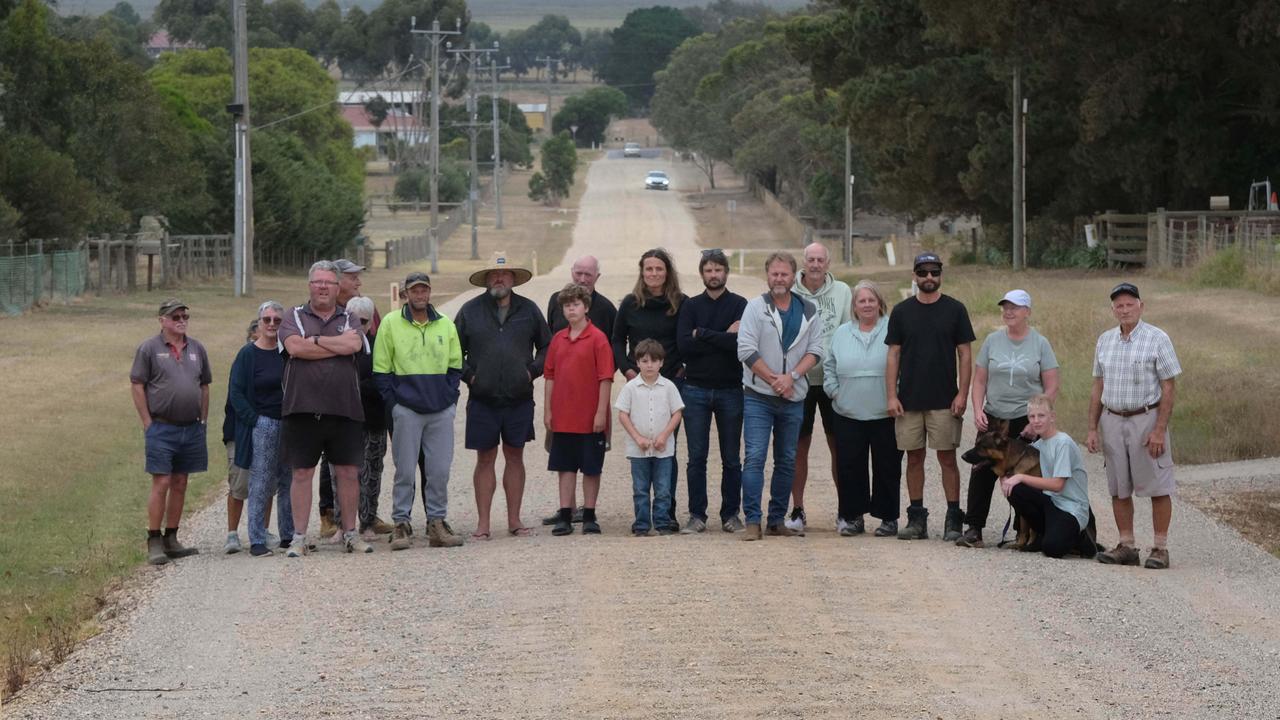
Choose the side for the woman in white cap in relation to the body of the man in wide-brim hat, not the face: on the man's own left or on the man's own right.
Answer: on the man's own left

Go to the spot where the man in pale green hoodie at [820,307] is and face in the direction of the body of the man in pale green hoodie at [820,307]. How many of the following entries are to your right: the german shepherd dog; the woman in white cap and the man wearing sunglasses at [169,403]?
1

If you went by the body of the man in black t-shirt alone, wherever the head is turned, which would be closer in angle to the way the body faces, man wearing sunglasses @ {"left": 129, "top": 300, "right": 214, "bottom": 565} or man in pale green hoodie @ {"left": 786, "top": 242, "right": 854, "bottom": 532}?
the man wearing sunglasses

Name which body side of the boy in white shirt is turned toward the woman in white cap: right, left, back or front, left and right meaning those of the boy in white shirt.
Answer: left

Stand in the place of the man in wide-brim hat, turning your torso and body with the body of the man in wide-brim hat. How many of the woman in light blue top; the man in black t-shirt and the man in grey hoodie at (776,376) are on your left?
3

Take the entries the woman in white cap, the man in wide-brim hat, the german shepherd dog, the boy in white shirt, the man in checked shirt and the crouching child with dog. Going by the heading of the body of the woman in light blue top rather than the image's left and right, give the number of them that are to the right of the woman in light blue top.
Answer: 2

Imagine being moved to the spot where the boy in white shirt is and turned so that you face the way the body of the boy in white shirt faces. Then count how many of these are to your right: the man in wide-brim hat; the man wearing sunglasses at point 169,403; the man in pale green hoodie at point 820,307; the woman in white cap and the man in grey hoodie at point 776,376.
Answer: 2

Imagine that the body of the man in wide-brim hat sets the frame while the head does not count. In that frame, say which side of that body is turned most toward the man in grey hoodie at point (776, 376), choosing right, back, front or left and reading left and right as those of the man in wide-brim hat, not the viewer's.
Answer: left
